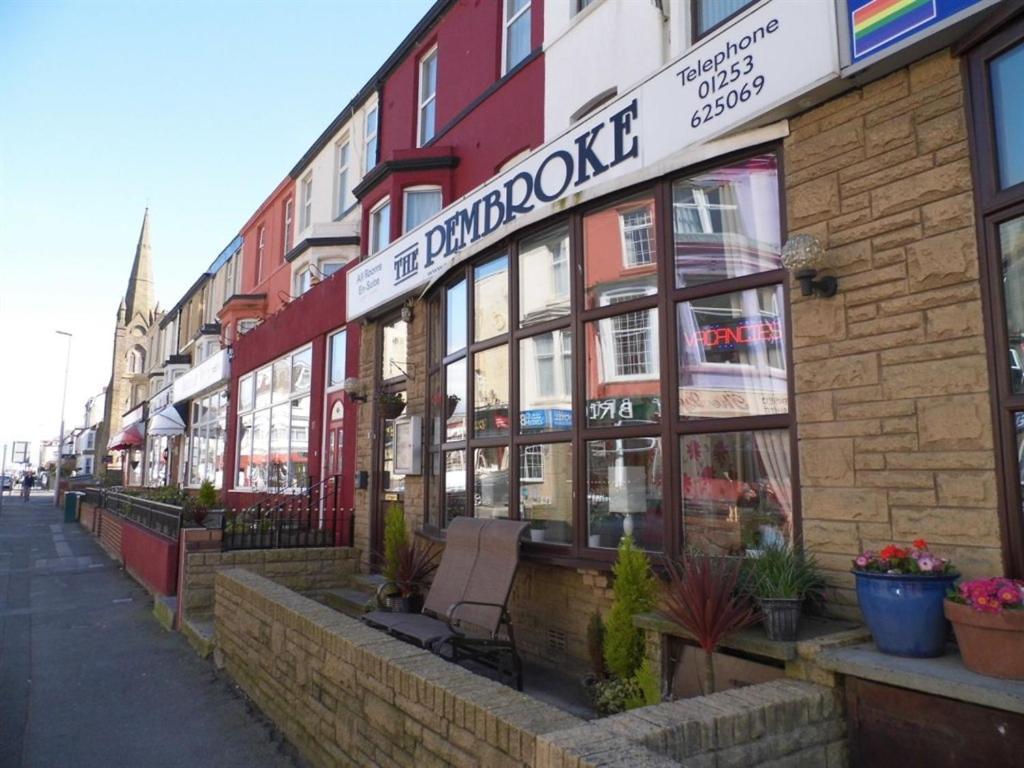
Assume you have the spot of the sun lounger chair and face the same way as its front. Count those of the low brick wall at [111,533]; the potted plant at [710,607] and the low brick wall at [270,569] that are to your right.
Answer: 2

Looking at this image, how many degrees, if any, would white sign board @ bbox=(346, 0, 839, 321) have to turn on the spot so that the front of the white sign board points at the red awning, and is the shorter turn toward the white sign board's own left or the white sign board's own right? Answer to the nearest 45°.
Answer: approximately 90° to the white sign board's own right

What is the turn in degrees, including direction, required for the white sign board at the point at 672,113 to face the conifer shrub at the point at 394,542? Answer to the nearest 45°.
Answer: approximately 90° to its right

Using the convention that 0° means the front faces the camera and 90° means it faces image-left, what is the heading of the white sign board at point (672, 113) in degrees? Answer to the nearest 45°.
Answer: approximately 45°

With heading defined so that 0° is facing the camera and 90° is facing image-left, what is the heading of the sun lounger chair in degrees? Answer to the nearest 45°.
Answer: approximately 45°

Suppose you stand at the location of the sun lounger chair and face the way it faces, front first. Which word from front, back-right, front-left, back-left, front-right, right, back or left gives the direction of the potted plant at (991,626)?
left

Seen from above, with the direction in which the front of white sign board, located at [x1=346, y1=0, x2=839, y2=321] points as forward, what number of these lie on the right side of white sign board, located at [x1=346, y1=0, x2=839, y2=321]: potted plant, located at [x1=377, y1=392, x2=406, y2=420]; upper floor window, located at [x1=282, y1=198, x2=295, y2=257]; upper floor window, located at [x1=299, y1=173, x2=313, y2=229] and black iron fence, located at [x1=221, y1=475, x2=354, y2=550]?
4

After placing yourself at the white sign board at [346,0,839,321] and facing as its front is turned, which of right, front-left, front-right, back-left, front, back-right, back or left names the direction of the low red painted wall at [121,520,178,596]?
right
